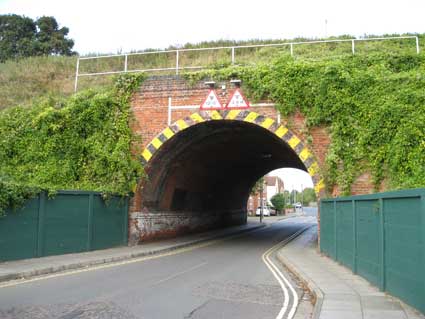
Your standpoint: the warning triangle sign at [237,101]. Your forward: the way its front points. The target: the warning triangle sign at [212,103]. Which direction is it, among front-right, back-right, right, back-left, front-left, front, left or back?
right

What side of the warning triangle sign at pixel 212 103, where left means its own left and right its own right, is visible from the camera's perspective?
front

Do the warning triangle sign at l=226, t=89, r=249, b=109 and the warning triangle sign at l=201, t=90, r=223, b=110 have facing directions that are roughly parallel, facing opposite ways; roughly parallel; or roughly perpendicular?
roughly parallel

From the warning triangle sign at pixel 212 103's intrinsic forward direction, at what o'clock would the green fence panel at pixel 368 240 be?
The green fence panel is roughly at 11 o'clock from the warning triangle sign.

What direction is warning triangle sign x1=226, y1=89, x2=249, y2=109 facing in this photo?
toward the camera

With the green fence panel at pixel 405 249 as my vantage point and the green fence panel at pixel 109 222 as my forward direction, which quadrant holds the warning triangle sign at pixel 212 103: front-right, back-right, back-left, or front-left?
front-right

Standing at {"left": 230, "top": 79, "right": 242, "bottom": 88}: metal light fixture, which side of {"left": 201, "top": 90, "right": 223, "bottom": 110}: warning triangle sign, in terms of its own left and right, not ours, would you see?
left

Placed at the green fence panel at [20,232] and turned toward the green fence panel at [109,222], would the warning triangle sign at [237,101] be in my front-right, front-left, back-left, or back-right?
front-right

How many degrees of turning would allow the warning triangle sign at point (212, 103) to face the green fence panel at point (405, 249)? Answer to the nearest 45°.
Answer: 0° — it already faces it

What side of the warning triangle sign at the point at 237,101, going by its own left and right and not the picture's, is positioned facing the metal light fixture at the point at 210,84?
right

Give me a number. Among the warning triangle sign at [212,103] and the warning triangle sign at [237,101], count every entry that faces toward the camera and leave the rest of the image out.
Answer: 2
